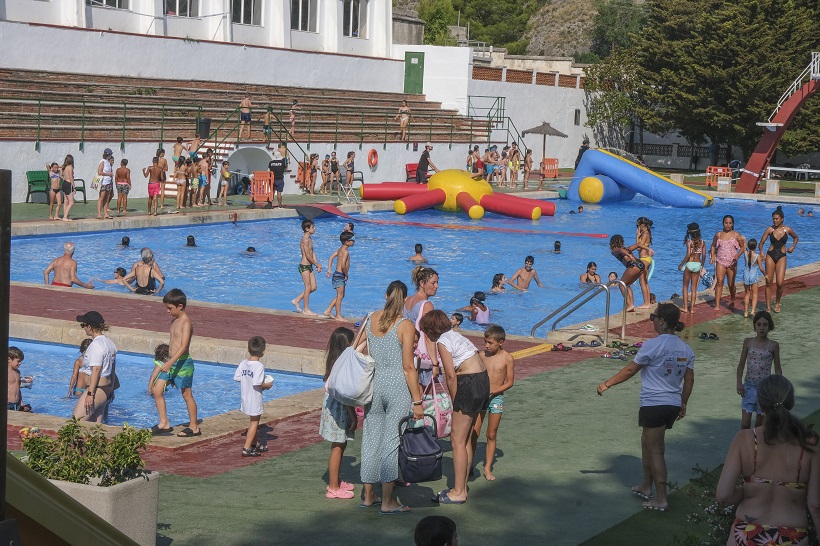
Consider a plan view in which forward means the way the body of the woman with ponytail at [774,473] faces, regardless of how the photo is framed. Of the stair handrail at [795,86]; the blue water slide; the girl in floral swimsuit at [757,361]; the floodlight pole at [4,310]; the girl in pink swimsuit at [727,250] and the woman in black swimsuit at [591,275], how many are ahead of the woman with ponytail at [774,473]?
5

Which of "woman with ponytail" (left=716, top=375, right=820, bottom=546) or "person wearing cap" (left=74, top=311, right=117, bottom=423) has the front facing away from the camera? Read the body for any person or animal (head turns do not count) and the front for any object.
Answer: the woman with ponytail

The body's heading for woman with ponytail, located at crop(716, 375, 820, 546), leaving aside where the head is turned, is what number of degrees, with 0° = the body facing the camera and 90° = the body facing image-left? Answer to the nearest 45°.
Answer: approximately 180°

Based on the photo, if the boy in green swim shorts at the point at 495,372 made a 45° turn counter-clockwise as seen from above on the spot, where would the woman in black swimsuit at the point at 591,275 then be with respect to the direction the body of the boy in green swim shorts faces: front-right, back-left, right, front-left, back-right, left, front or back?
back

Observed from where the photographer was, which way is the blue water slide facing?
facing to the right of the viewer

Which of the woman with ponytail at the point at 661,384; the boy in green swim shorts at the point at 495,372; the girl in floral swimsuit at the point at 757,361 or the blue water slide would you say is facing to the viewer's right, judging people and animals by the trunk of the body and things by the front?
the blue water slide

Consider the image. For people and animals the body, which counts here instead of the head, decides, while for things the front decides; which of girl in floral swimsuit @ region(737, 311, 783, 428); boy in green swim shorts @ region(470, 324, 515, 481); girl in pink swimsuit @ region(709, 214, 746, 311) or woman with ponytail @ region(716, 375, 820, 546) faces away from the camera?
the woman with ponytail

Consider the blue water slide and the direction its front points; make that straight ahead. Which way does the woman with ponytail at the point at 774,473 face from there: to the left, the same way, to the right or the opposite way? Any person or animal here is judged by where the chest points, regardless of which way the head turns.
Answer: to the left

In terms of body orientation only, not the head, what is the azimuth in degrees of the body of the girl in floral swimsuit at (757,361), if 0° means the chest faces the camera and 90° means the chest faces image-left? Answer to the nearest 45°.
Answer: approximately 0°

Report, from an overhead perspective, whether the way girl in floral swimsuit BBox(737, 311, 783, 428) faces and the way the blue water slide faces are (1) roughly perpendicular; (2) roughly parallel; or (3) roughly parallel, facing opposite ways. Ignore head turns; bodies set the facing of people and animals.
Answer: roughly perpendicular

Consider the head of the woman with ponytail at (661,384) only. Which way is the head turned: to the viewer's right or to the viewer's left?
to the viewer's left
